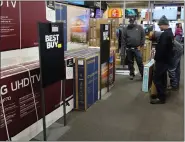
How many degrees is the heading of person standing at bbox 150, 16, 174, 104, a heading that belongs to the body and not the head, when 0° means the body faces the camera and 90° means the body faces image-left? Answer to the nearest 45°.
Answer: approximately 90°

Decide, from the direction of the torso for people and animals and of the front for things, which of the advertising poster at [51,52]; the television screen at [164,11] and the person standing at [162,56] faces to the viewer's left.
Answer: the person standing

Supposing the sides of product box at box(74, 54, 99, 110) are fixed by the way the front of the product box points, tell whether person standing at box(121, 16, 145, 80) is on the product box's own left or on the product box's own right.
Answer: on the product box's own left

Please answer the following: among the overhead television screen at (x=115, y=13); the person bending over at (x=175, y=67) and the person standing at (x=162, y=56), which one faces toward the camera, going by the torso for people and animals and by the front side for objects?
the overhead television screen

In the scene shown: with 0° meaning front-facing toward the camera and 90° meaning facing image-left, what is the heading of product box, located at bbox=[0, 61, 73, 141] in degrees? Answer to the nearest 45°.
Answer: approximately 315°

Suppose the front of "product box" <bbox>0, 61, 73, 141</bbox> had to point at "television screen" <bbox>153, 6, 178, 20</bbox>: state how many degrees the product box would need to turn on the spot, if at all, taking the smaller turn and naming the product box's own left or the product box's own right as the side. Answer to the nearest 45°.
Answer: approximately 90° to the product box's own left

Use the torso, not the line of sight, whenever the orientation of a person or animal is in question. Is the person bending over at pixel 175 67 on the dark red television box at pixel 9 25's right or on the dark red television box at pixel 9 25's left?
on its left

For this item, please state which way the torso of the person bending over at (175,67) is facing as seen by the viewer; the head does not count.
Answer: to the viewer's left

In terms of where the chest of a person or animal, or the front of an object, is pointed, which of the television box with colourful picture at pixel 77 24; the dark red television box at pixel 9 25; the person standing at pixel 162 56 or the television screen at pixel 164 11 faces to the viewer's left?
the person standing
